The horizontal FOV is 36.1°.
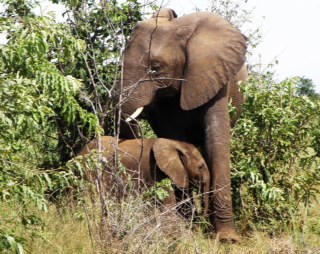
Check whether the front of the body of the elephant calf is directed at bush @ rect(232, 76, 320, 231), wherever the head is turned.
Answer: yes

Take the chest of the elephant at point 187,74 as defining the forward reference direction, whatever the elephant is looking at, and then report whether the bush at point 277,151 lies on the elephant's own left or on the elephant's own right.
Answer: on the elephant's own left

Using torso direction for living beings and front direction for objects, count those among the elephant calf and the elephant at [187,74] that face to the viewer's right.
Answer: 1

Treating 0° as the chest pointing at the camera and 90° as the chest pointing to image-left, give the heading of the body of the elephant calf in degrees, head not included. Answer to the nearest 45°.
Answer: approximately 270°

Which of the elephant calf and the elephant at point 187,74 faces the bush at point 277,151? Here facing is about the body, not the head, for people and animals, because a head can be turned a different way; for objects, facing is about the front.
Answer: the elephant calf

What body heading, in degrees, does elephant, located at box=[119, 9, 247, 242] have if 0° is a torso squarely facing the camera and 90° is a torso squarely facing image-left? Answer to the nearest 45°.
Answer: approximately 45°
